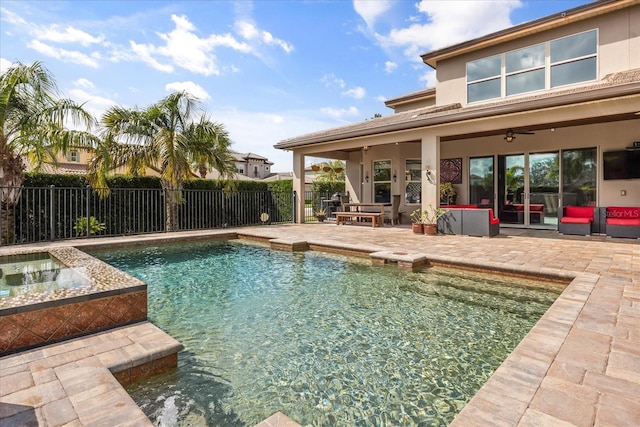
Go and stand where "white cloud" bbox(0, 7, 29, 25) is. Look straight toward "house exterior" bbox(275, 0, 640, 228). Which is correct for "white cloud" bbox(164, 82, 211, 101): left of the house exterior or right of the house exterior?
left

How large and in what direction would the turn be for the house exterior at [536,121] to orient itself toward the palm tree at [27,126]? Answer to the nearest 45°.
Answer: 0° — it already faces it

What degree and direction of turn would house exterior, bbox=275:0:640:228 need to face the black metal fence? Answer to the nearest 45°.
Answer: approximately 45° to its right

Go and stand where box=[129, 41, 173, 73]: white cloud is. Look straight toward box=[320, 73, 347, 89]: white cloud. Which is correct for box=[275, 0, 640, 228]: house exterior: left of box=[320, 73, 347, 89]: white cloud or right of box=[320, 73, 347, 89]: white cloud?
right

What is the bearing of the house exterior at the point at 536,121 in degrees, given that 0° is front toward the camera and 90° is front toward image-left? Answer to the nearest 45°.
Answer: approximately 45°
